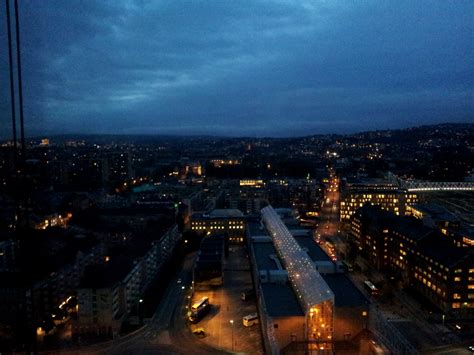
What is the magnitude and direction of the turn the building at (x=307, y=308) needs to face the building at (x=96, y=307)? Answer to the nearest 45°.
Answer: approximately 90° to its right

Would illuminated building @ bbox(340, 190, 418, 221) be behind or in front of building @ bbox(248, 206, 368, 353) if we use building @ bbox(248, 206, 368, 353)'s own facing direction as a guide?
behind

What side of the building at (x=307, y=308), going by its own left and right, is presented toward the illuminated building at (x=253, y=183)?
back

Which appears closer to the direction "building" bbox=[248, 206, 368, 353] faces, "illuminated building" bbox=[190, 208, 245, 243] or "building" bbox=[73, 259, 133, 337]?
the building

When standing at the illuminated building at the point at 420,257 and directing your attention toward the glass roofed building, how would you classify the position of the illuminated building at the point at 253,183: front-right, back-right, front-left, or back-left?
back-right

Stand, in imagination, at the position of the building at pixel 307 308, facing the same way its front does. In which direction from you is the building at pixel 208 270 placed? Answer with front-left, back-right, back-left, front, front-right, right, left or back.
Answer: back-right

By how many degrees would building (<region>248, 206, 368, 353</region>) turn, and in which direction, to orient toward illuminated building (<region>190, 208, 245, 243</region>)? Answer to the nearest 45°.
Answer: approximately 180°

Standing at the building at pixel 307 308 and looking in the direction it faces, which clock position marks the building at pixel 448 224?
the building at pixel 448 224 is roughly at 7 o'clock from the building at pixel 307 308.

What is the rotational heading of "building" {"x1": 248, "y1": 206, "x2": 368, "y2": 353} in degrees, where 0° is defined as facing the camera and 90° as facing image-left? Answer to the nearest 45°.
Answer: approximately 0°

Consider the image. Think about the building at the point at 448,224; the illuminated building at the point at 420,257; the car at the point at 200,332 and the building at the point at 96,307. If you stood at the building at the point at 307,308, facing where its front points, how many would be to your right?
2

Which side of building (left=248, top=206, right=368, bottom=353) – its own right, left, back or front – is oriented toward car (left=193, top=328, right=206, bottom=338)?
right
